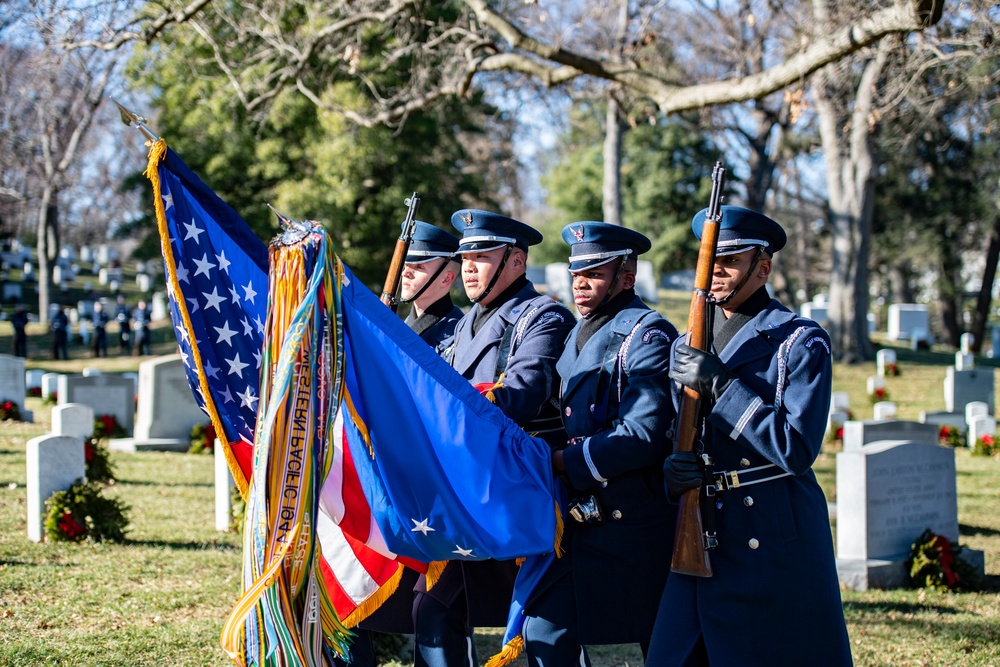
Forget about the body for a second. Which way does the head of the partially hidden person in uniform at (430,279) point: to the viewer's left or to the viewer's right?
to the viewer's left

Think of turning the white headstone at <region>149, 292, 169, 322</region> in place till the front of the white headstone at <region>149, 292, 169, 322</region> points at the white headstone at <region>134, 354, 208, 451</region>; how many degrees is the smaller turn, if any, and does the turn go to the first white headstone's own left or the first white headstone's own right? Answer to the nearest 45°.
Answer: approximately 45° to the first white headstone's own right

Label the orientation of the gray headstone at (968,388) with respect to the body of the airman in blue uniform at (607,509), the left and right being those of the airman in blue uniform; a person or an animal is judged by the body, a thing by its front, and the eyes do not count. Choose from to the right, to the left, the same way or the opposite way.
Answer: to the left

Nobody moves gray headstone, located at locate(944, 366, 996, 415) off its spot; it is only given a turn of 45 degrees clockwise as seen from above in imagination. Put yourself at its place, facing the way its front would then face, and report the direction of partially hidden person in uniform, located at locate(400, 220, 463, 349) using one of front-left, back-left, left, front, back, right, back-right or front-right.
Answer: front

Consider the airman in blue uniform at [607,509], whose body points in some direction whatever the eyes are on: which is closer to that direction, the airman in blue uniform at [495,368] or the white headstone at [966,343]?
the airman in blue uniform

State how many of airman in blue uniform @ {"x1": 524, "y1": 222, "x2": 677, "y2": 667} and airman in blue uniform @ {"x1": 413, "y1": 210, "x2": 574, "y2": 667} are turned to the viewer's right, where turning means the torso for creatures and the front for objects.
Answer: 0

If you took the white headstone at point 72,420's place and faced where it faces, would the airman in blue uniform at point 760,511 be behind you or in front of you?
in front

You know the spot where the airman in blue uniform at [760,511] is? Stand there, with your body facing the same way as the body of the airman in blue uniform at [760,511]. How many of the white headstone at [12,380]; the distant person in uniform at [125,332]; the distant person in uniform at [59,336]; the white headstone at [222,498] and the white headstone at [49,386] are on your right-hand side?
5

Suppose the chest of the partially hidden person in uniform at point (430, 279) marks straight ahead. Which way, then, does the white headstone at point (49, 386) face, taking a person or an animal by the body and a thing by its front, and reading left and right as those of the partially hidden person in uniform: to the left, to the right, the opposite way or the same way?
to the left

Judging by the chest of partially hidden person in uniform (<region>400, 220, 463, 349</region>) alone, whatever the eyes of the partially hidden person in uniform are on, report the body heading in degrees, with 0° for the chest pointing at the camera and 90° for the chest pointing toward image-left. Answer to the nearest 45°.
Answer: approximately 45°

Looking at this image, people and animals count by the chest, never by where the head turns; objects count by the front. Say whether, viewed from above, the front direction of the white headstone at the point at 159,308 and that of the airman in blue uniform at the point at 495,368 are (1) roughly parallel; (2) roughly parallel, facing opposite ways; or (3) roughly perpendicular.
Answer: roughly perpendicular

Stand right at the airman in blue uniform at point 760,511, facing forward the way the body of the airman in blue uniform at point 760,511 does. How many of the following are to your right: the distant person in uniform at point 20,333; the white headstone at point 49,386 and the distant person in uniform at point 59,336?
3

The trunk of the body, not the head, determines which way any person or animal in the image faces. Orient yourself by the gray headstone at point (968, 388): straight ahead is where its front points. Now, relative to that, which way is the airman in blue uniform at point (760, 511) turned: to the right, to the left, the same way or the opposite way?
to the right

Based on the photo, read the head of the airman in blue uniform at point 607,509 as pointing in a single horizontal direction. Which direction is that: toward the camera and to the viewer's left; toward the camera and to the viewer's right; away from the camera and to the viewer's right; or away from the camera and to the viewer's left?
toward the camera and to the viewer's left
